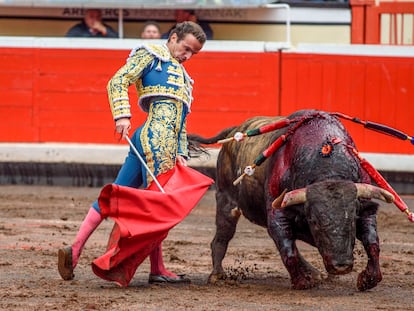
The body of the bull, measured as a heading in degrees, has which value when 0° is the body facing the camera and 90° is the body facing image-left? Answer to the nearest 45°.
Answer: approximately 315°
